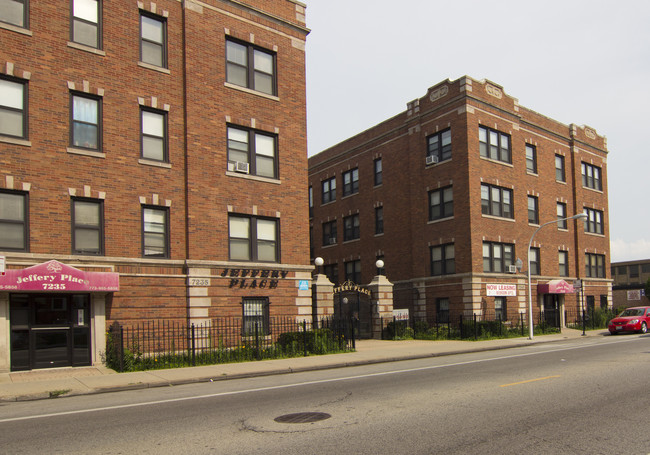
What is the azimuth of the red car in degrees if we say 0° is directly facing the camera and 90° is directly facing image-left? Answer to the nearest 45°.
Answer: approximately 45°

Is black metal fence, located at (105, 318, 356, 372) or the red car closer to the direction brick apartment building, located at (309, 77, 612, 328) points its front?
the red car

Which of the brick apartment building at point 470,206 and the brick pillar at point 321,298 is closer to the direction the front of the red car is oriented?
the brick pillar

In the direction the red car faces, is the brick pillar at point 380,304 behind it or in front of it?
in front

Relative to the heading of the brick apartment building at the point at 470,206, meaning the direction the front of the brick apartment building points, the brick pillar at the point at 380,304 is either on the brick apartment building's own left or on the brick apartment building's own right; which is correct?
on the brick apartment building's own right

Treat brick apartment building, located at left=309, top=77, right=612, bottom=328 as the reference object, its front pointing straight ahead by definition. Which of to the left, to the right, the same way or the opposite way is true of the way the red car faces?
to the right

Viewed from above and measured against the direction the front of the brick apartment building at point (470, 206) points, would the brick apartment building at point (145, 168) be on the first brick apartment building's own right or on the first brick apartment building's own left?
on the first brick apartment building's own right

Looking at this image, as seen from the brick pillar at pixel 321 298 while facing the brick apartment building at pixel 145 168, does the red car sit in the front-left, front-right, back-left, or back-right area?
back-left

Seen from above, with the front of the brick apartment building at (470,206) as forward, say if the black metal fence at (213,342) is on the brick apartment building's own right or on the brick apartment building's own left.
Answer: on the brick apartment building's own right

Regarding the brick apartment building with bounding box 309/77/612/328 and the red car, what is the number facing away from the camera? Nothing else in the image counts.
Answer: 0

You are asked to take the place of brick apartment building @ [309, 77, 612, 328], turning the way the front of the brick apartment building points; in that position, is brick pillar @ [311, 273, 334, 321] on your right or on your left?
on your right

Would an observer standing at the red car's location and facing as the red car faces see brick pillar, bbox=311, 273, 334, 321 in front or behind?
in front

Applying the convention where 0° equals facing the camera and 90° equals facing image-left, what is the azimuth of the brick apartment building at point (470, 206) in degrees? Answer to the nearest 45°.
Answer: approximately 315°
